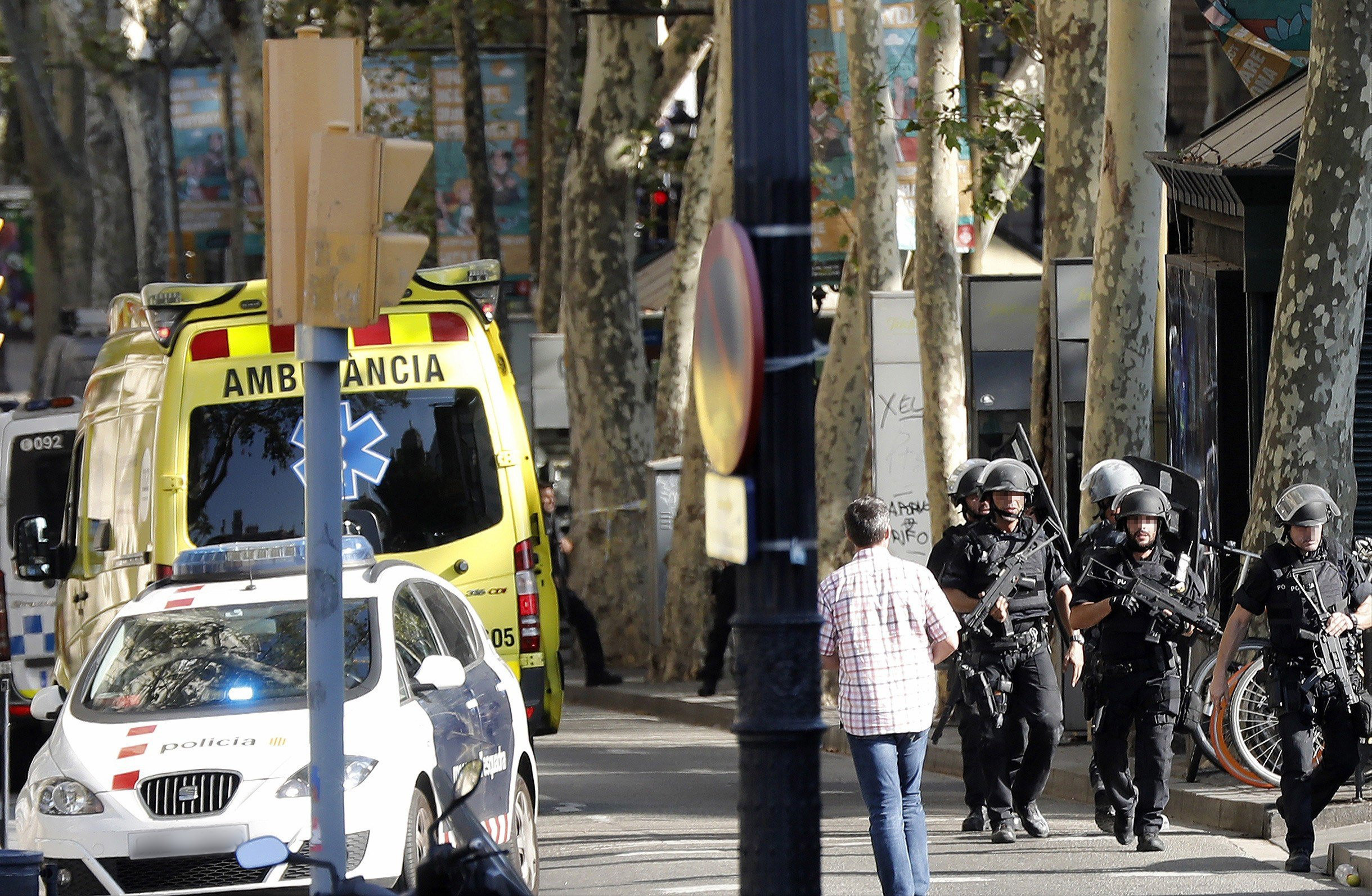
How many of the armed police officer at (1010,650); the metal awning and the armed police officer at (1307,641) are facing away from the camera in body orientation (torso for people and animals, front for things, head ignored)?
0

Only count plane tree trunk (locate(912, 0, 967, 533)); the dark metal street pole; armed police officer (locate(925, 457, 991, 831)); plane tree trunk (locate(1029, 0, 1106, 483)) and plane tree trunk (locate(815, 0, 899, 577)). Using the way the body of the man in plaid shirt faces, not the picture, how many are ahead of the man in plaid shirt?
4

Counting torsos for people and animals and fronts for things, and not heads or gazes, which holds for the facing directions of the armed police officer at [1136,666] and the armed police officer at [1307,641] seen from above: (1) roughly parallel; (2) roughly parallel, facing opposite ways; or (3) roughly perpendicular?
roughly parallel

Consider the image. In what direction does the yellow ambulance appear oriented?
away from the camera

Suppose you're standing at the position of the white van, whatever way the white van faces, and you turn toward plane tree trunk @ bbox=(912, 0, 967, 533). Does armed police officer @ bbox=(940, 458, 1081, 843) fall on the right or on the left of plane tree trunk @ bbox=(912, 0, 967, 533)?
right

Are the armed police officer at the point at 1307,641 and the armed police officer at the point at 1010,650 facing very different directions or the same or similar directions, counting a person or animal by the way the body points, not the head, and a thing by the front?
same or similar directions

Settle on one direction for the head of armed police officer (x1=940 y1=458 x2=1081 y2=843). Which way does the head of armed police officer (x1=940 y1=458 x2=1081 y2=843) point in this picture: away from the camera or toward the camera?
toward the camera

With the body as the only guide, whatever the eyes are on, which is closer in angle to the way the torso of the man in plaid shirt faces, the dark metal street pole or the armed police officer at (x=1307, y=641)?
the armed police officer

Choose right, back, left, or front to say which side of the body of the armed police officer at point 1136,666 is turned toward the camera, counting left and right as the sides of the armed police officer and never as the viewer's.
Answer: front

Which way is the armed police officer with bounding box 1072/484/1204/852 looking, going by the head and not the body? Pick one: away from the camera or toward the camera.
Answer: toward the camera

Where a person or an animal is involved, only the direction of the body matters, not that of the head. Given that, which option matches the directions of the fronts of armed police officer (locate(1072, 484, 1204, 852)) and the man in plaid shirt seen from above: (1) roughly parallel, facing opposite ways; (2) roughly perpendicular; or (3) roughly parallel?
roughly parallel, facing opposite ways

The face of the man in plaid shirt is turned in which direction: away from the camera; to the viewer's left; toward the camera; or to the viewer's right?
away from the camera

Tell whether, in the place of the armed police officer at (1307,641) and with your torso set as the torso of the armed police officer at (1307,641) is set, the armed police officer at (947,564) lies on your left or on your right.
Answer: on your right

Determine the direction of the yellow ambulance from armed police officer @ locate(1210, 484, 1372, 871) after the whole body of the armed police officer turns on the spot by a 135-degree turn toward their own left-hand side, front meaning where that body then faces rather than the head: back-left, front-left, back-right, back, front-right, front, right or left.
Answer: back-left

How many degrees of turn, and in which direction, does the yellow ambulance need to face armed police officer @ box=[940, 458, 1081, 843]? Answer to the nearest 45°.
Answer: approximately 135° to its right
